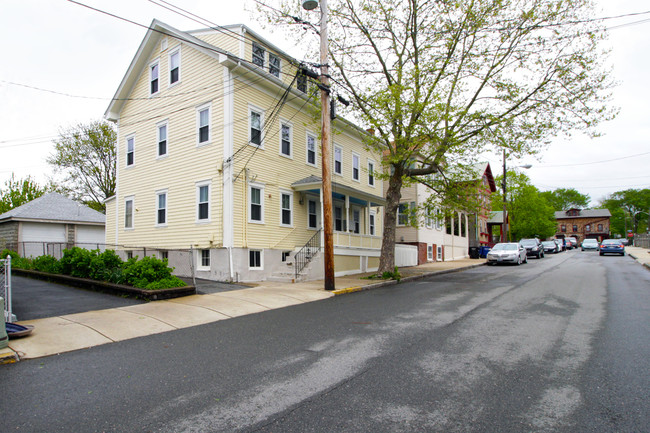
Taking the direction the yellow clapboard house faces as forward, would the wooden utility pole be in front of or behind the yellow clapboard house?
in front

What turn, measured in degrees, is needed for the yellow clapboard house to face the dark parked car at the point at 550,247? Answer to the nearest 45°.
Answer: approximately 90° to its left

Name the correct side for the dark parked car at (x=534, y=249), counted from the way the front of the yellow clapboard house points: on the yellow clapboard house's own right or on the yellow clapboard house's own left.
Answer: on the yellow clapboard house's own left

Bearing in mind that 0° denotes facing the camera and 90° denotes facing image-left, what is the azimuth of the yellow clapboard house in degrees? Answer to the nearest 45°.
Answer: approximately 315°

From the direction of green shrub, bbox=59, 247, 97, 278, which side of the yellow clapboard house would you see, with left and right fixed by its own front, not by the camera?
right

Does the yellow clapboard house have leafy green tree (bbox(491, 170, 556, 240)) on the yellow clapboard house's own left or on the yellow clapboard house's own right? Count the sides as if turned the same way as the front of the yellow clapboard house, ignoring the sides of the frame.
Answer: on the yellow clapboard house's own left

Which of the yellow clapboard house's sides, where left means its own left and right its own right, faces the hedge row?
right

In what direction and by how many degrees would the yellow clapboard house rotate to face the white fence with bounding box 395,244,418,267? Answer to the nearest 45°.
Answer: approximately 90° to its left
